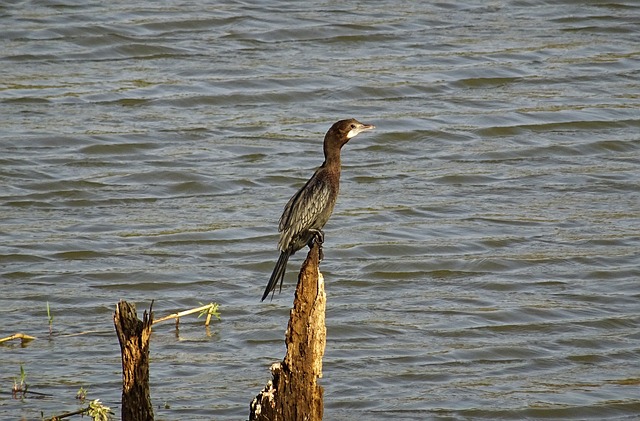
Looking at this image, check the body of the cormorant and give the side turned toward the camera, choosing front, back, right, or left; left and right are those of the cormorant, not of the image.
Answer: right
